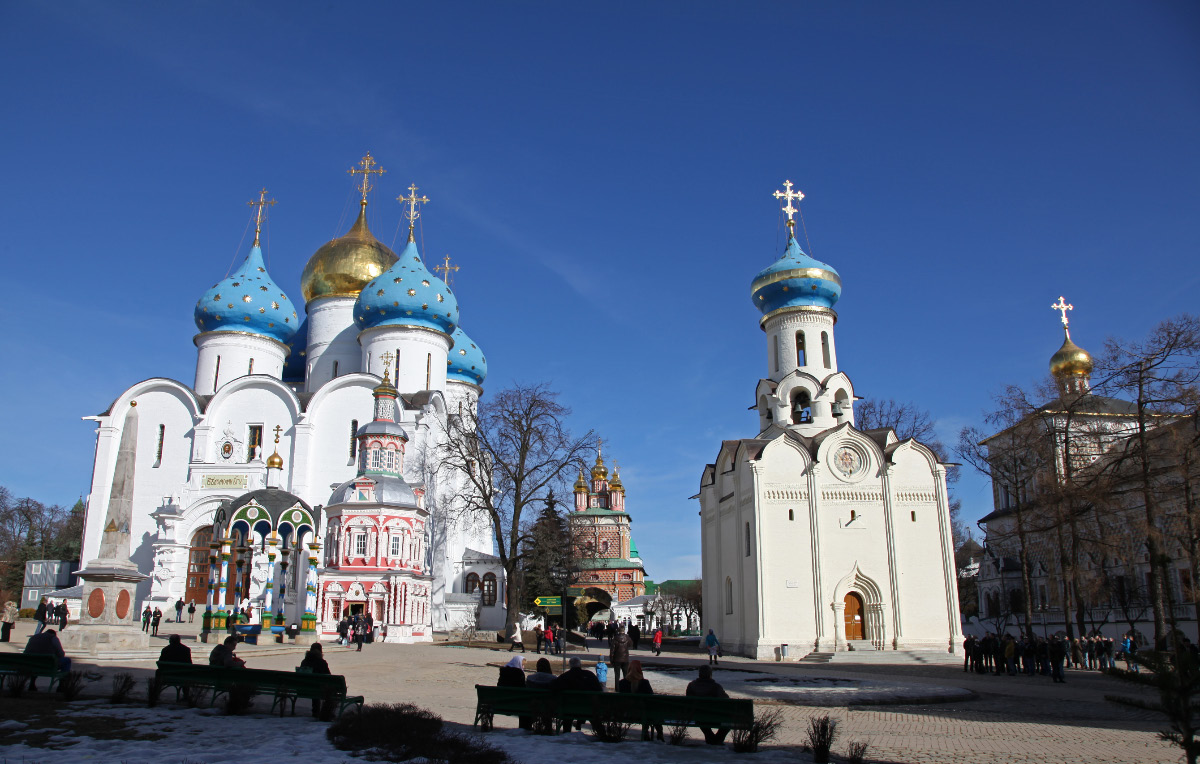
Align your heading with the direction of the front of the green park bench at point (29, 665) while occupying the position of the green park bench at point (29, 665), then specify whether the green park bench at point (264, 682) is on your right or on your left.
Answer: on your right

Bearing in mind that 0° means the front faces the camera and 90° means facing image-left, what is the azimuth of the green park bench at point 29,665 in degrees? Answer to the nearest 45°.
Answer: approximately 225°

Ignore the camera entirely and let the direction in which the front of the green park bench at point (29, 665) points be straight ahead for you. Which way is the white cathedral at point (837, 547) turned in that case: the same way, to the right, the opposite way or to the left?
the opposite way

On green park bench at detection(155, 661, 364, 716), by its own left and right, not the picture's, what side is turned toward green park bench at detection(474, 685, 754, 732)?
right

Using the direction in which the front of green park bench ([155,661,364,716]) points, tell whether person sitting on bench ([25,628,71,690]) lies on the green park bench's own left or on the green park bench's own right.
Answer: on the green park bench's own left

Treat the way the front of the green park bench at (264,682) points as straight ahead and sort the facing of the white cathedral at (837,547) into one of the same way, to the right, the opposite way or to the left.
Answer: the opposite way

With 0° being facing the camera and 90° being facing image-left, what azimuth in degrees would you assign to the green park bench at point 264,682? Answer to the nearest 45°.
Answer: approximately 225°

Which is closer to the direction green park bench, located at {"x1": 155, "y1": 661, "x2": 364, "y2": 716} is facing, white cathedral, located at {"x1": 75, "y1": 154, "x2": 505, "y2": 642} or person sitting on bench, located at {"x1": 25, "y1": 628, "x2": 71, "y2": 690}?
the white cathedral

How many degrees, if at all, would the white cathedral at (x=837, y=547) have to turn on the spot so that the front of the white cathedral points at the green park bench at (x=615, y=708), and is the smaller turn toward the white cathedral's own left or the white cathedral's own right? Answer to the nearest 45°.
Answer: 0° — it already faces it
